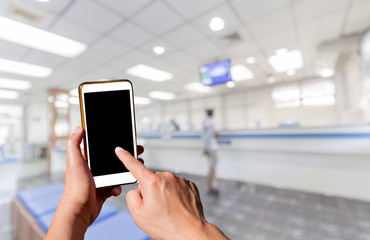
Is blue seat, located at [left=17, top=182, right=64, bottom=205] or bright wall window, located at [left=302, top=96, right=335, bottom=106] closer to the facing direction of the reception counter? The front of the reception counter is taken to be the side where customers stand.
the blue seat

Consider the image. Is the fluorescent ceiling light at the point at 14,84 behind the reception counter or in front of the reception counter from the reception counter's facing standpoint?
in front

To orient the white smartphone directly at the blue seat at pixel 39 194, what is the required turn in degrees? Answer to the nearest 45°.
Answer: approximately 180°

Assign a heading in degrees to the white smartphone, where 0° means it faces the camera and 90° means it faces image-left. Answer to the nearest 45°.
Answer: approximately 0°

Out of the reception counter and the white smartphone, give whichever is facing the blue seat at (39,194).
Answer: the reception counter

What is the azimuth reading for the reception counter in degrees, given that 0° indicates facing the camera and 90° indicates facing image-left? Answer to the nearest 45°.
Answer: approximately 45°

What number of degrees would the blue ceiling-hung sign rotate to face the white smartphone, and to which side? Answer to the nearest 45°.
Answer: approximately 45° to its left

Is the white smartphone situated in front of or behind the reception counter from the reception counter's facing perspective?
in front

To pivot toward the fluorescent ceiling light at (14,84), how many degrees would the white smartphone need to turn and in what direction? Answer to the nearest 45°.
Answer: approximately 180°

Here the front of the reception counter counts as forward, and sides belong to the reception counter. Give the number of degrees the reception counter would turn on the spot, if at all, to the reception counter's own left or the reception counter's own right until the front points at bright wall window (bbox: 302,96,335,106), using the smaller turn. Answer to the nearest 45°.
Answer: approximately 135° to the reception counter's own right
